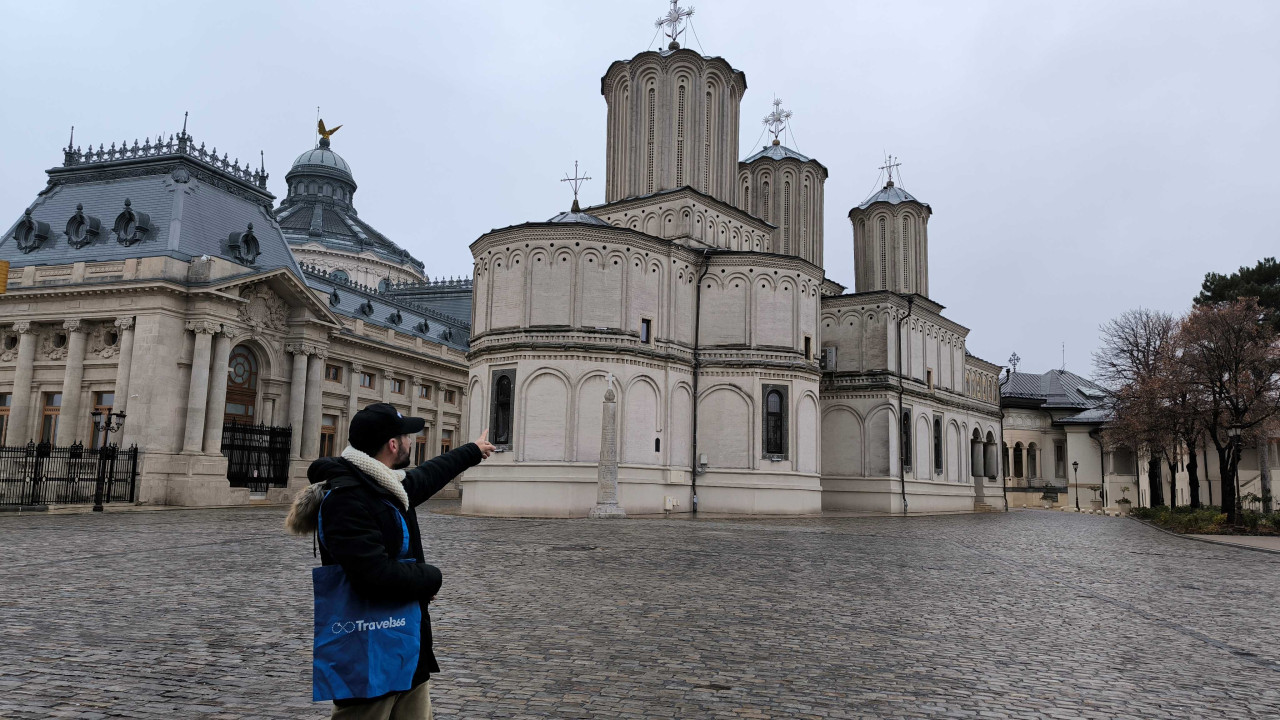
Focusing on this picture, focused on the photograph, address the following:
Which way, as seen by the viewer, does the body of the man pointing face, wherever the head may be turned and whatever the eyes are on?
to the viewer's right

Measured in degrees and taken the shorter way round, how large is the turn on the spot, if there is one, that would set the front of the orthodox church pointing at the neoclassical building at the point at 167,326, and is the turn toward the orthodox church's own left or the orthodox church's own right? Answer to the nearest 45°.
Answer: approximately 135° to the orthodox church's own left

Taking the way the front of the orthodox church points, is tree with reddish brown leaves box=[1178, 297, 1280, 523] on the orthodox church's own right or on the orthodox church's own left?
on the orthodox church's own right

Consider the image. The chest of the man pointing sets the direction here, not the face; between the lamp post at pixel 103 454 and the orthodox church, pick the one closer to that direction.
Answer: the orthodox church

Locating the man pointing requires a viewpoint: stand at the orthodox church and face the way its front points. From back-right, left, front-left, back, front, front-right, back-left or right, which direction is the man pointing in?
back-right

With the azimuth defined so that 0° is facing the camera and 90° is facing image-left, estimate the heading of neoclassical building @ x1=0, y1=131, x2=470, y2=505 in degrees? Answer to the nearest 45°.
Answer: approximately 315°

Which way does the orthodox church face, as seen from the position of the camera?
facing away from the viewer and to the right of the viewer

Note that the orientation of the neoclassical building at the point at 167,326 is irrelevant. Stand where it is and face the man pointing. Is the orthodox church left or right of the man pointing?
left

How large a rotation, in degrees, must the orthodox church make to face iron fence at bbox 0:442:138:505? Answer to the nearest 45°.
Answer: approximately 135° to its left
